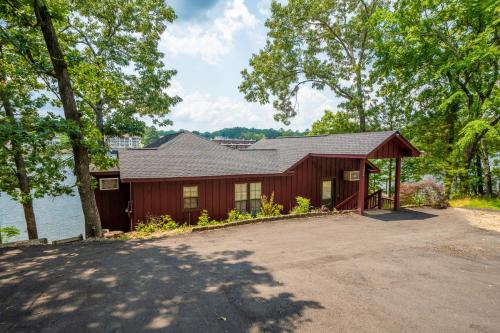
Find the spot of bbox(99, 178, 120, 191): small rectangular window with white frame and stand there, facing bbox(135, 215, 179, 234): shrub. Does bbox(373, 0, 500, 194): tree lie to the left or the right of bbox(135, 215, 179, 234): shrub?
left

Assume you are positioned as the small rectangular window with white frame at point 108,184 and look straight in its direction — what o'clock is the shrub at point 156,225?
The shrub is roughly at 11 o'clock from the small rectangular window with white frame.

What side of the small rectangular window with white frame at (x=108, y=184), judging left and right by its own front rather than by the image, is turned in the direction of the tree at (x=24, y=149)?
right

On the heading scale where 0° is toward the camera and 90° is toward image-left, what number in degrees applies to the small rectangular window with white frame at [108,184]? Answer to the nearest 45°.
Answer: approximately 0°

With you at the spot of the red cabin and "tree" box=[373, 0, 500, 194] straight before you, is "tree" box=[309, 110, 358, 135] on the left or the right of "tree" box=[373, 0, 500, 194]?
left

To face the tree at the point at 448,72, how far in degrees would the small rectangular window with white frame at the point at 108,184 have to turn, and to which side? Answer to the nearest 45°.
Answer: approximately 90° to its left

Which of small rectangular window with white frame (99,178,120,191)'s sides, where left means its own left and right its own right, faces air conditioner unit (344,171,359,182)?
left

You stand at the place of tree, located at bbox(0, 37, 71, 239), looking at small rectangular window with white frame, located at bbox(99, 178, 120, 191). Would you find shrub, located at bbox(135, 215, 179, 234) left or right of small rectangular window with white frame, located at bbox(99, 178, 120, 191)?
right

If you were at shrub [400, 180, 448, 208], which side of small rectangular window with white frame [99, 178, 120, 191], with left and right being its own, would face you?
left
